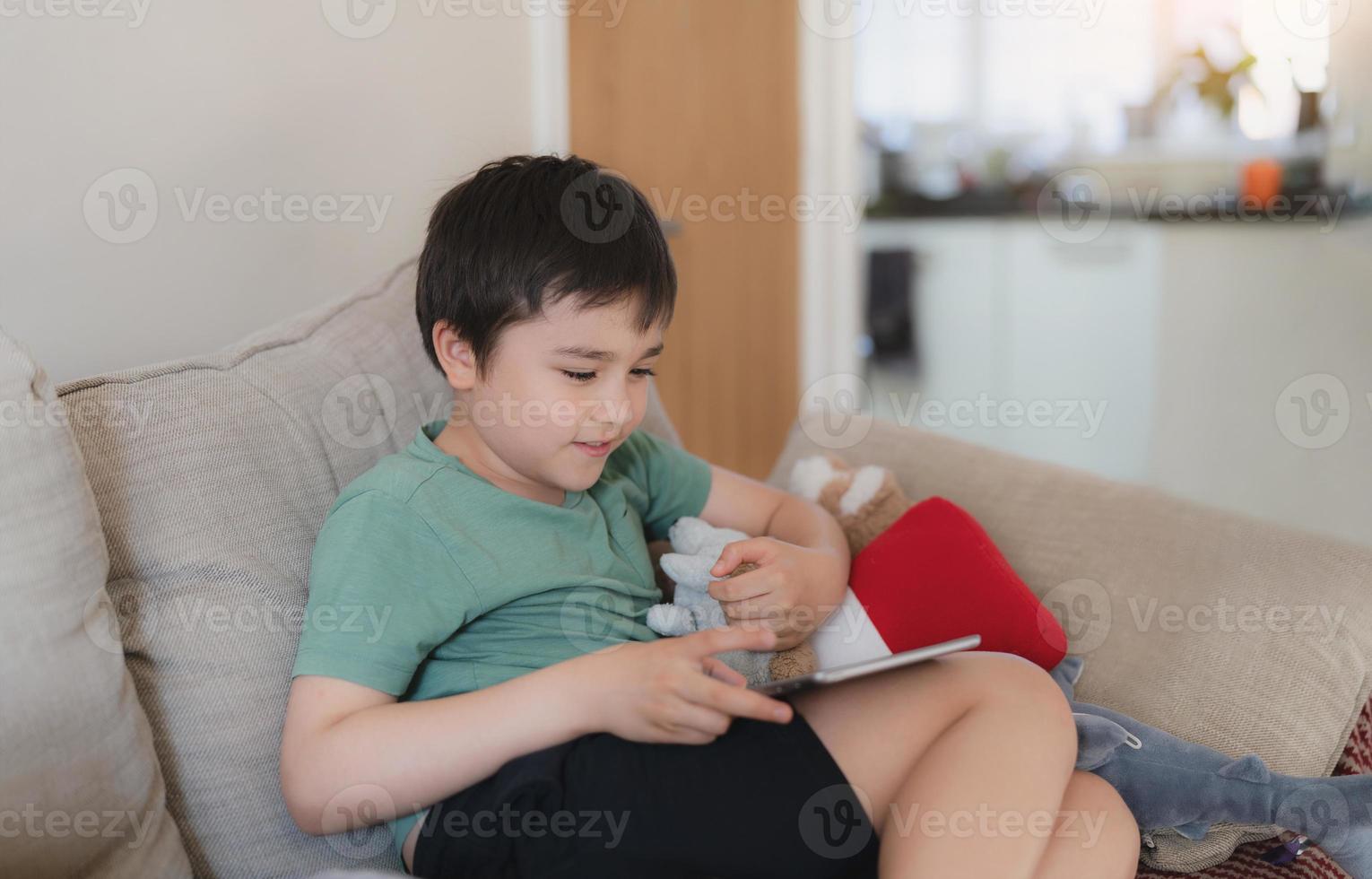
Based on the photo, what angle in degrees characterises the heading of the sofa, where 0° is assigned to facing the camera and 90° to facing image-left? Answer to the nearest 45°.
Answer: approximately 315°

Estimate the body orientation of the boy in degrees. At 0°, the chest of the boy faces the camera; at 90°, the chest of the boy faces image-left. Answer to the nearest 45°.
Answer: approximately 315°

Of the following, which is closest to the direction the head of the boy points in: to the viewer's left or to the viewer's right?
to the viewer's right
